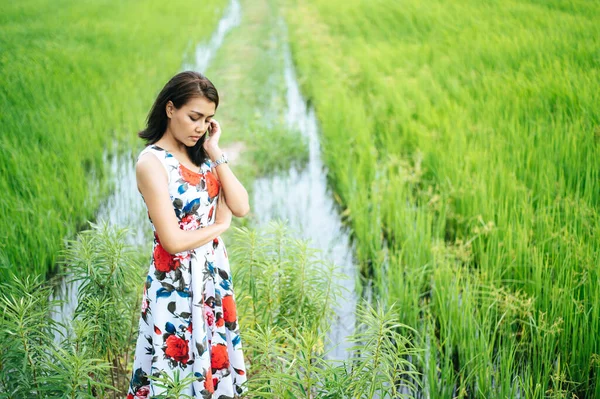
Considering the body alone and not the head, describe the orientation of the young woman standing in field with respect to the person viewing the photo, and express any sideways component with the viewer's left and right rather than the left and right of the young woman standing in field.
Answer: facing the viewer and to the right of the viewer
